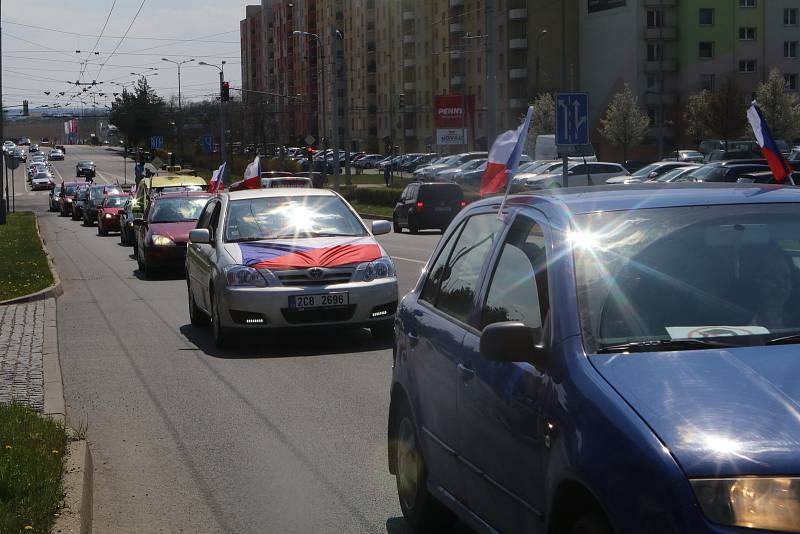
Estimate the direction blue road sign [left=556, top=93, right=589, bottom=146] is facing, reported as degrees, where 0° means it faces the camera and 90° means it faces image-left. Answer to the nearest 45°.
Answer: approximately 0°

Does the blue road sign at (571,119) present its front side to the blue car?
yes

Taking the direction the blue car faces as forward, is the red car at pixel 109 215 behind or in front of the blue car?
behind

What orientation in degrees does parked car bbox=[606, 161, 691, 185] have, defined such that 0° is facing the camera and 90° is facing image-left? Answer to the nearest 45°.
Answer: approximately 45°

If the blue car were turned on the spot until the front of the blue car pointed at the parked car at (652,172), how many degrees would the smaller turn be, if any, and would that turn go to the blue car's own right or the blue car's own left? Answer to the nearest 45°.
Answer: approximately 135° to the blue car's own left

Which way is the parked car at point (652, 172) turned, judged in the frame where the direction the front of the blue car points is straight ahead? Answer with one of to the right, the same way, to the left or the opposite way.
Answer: to the right

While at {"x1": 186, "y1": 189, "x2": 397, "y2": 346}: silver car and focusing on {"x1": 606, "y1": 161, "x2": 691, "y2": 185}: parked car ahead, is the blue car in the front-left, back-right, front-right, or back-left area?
back-right

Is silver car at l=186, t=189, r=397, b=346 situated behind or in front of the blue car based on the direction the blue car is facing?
behind

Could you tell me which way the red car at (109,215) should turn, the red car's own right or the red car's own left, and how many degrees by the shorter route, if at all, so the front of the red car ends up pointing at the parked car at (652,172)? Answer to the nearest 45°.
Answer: approximately 90° to the red car's own left
